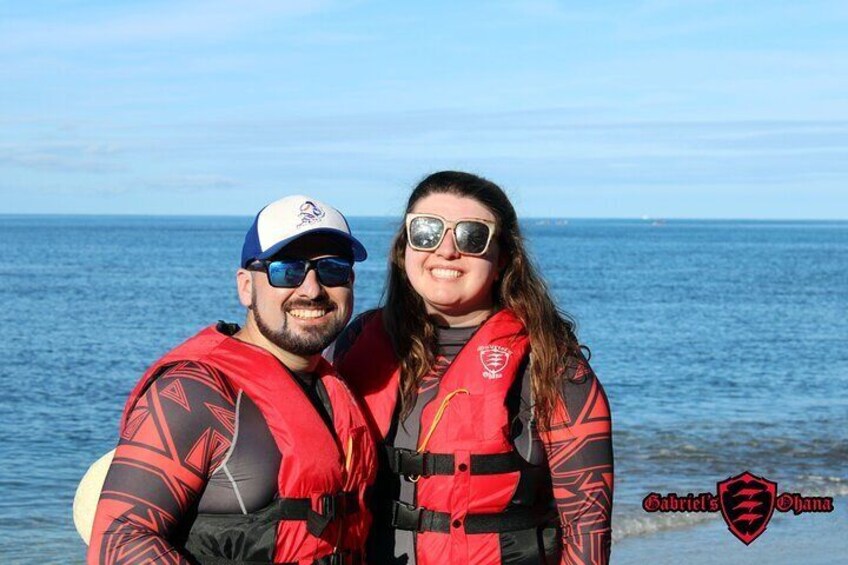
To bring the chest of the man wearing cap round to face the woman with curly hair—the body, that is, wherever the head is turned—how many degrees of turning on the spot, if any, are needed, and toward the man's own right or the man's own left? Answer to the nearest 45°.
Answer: approximately 90° to the man's own left

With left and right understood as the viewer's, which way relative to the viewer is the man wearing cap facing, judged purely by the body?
facing the viewer and to the right of the viewer

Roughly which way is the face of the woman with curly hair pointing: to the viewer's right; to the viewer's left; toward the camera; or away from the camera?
toward the camera
